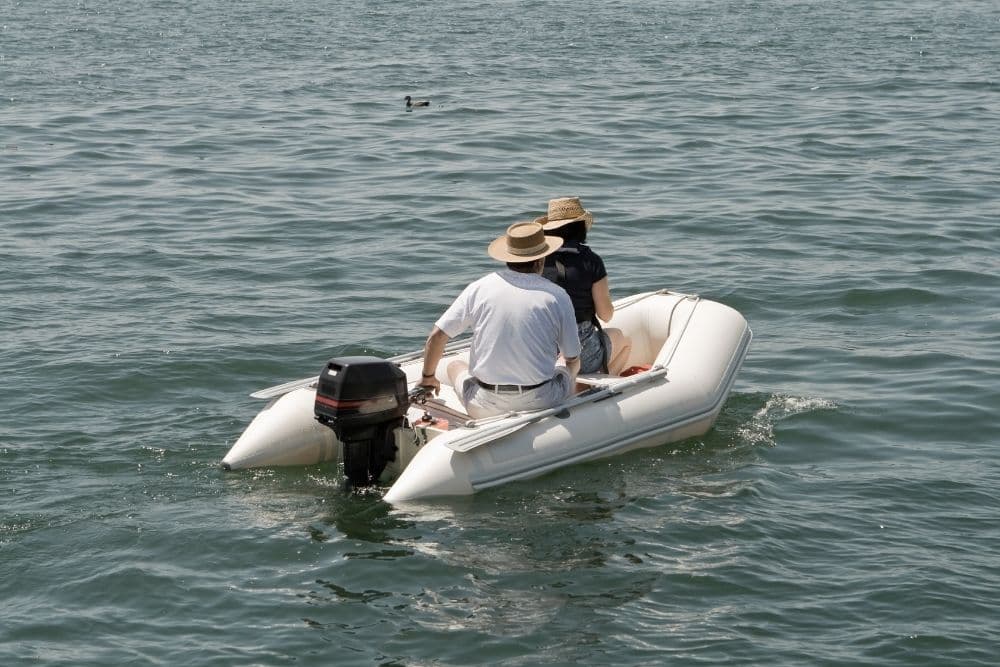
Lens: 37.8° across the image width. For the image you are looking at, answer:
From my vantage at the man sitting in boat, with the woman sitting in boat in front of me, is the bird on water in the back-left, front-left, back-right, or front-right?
front-left

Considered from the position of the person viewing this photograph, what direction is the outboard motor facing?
facing away from the viewer and to the right of the viewer

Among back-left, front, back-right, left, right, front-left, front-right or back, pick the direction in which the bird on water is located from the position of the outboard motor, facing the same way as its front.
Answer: front-left

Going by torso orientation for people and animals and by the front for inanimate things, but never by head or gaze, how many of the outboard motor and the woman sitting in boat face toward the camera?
0

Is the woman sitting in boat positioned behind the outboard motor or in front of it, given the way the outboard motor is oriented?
in front

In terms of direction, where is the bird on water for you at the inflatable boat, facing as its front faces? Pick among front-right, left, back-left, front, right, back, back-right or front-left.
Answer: front-left

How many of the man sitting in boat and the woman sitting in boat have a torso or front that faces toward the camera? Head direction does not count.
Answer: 0

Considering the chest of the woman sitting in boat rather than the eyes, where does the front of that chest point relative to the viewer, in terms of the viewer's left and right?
facing away from the viewer and to the right of the viewer

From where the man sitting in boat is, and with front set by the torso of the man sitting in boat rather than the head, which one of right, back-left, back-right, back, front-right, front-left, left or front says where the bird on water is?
front

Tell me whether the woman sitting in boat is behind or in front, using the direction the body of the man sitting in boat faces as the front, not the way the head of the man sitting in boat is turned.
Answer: in front

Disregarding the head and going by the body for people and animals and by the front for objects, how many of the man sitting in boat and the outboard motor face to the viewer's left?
0

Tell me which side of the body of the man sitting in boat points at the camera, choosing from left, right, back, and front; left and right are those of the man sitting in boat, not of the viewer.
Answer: back

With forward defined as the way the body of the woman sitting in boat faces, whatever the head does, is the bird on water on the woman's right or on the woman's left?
on the woman's left

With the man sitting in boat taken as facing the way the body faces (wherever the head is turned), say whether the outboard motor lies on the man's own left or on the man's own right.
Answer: on the man's own left

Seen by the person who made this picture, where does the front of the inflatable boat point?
facing away from the viewer and to the right of the viewer
